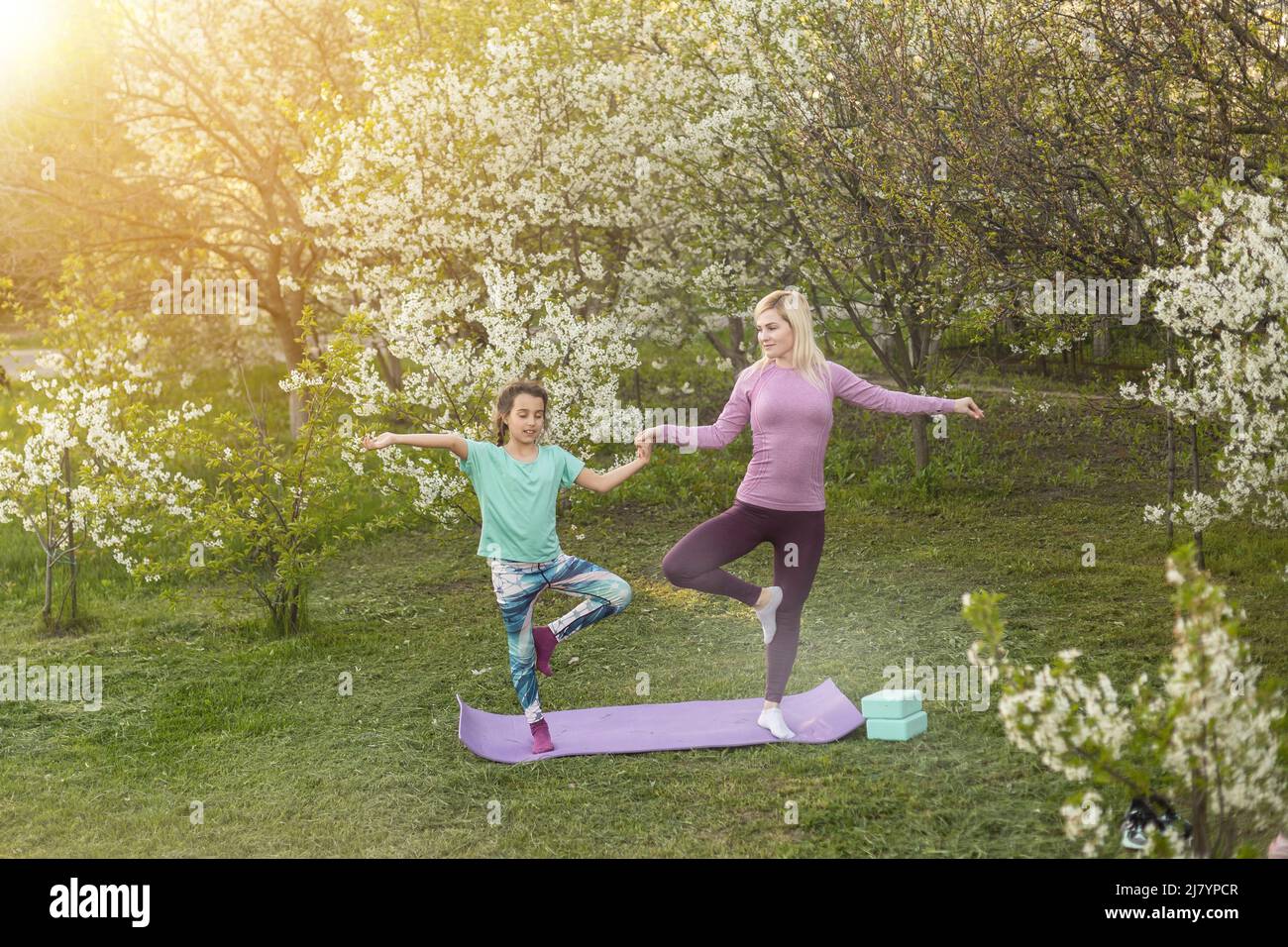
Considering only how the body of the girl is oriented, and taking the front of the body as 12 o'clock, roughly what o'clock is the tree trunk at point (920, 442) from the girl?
The tree trunk is roughly at 7 o'clock from the girl.

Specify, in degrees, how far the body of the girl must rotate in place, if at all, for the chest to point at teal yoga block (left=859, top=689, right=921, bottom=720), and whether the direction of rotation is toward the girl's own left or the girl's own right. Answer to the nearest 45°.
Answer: approximately 90° to the girl's own left

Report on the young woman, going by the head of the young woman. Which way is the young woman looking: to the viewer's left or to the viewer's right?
to the viewer's left

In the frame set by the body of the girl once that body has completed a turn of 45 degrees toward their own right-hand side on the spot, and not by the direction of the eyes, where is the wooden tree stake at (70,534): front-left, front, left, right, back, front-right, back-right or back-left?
right

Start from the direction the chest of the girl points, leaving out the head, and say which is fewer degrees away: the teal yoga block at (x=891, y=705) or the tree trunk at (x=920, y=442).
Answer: the teal yoga block

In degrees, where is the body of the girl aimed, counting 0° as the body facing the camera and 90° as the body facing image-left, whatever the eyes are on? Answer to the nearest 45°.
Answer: approximately 0°

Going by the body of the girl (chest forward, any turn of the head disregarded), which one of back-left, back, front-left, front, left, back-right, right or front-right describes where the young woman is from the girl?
left

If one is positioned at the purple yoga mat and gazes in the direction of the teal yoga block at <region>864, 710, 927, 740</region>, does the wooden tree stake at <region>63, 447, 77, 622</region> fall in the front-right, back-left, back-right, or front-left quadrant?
back-left
